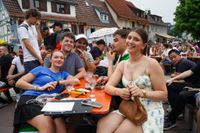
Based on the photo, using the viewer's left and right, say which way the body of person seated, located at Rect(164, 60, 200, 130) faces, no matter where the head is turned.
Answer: facing to the left of the viewer

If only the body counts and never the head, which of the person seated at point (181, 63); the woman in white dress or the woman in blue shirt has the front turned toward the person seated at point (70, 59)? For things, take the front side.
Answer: the person seated at point (181, 63)

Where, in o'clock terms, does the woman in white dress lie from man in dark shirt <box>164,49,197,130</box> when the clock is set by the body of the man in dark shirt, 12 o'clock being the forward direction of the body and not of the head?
The woman in white dress is roughly at 11 o'clock from the man in dark shirt.

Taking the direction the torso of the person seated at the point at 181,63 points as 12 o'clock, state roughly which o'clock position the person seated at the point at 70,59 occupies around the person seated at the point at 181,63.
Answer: the person seated at the point at 70,59 is roughly at 12 o'clock from the person seated at the point at 181,63.

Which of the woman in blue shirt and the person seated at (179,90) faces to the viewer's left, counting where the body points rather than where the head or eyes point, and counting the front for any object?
the person seated

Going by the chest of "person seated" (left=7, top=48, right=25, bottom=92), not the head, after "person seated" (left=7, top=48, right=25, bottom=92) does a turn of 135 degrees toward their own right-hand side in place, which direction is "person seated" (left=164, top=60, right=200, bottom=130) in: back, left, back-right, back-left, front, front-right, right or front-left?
back-right

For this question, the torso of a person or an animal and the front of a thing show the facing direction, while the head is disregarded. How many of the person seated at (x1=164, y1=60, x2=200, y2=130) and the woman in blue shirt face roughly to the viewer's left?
1

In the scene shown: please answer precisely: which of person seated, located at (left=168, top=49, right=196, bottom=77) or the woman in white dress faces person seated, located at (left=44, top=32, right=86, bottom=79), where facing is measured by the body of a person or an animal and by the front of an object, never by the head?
person seated, located at (left=168, top=49, right=196, bottom=77)
